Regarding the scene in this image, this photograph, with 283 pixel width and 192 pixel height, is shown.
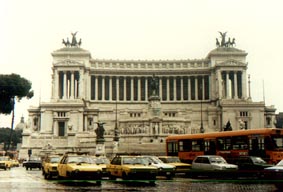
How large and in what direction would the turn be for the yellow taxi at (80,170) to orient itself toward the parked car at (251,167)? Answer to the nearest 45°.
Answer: approximately 45° to its left

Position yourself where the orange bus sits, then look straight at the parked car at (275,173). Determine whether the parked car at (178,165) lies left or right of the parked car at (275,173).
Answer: right

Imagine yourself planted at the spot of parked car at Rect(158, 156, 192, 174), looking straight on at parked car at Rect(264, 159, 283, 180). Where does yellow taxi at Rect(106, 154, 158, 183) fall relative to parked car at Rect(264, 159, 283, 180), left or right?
right

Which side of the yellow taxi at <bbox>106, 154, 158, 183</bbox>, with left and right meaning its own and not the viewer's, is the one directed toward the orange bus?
left
